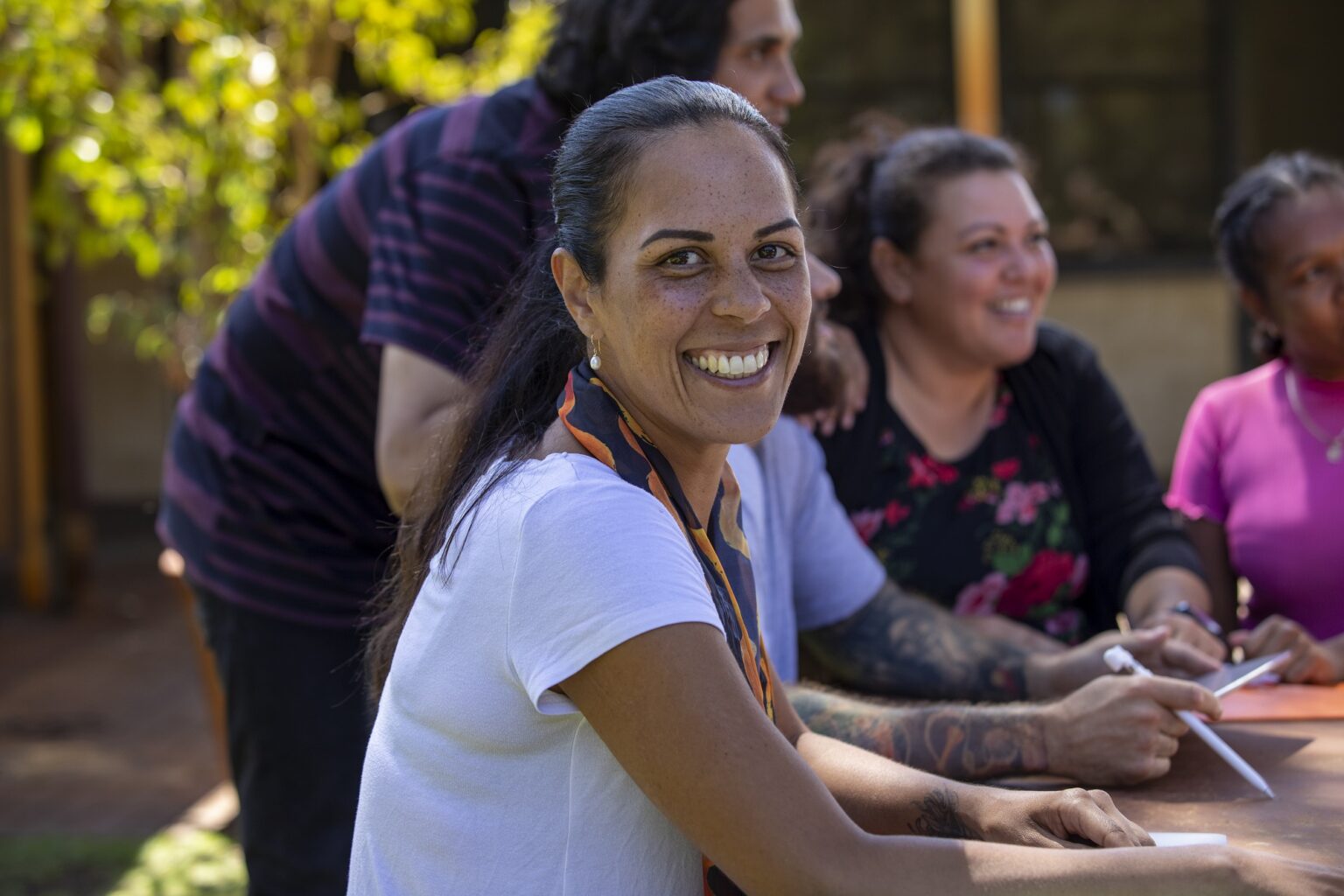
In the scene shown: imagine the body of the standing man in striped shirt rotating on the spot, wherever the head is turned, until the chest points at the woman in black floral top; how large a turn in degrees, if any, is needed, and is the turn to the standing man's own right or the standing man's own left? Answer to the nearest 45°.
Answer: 0° — they already face them

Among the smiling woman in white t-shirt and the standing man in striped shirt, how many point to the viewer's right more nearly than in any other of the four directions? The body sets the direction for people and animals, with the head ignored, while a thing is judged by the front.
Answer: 2

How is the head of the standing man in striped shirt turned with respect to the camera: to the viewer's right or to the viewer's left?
to the viewer's right

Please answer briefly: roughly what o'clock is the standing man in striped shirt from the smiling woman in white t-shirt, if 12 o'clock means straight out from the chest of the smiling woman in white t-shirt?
The standing man in striped shirt is roughly at 8 o'clock from the smiling woman in white t-shirt.

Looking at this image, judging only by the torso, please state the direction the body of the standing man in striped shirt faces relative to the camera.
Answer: to the viewer's right

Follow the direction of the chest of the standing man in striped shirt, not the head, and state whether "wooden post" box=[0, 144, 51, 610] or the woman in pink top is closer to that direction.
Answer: the woman in pink top

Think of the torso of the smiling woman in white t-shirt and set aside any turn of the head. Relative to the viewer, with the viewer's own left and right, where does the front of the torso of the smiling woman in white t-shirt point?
facing to the right of the viewer

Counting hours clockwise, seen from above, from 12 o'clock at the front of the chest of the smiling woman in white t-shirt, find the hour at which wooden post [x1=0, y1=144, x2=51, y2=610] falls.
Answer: The wooden post is roughly at 8 o'clock from the smiling woman in white t-shirt.
